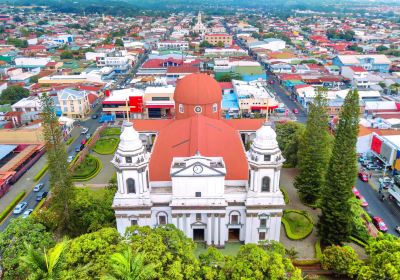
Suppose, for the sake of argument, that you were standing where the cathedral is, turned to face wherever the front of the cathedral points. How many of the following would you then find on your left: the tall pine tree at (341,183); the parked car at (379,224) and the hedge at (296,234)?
3

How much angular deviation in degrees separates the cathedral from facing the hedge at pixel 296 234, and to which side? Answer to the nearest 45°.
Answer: approximately 90° to its left

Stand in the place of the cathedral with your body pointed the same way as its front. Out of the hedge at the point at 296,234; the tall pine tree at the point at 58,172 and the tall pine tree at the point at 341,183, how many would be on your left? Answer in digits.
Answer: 2

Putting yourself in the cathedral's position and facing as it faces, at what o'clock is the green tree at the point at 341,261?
The green tree is roughly at 10 o'clock from the cathedral.

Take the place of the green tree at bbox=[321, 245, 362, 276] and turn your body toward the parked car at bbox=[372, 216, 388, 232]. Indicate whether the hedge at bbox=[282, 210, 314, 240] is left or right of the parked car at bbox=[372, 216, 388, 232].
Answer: left

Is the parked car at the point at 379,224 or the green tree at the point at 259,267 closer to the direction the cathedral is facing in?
the green tree

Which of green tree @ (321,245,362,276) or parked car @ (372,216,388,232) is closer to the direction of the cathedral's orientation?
the green tree

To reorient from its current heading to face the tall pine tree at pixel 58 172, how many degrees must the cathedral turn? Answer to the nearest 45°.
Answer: approximately 90° to its right

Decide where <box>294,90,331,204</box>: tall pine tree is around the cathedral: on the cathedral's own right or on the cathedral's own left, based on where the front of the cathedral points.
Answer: on the cathedral's own left

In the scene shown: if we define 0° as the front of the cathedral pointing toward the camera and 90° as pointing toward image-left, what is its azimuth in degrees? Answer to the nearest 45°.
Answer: approximately 0°

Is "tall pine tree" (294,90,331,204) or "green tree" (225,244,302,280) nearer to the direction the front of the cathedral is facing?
the green tree

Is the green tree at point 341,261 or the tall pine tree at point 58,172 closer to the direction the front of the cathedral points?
the green tree

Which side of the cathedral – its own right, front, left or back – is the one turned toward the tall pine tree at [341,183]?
left
